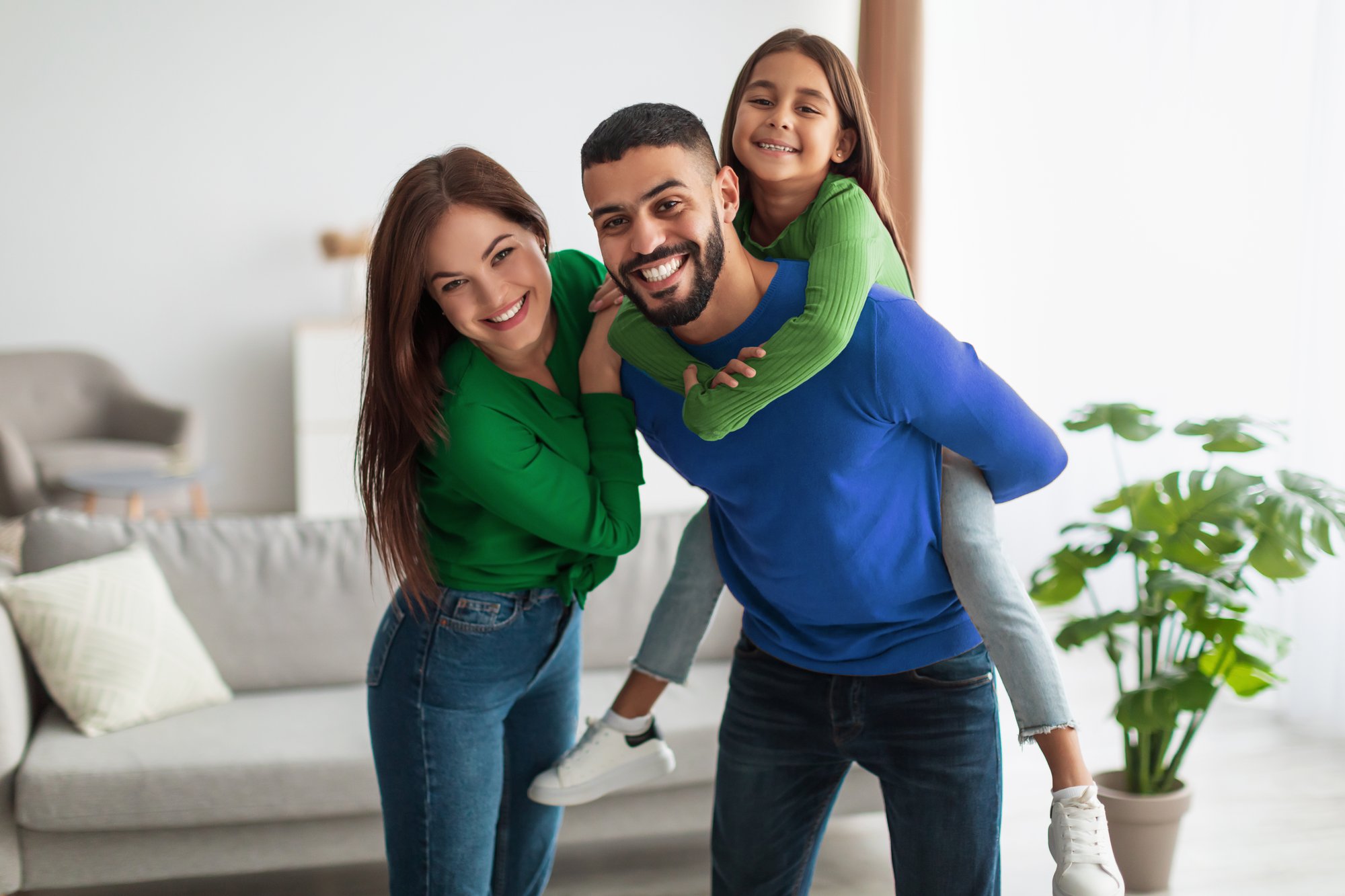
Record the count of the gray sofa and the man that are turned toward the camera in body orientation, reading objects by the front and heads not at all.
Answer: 2

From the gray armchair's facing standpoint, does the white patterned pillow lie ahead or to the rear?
ahead

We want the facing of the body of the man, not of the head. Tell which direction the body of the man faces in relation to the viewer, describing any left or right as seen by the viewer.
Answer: facing the viewer

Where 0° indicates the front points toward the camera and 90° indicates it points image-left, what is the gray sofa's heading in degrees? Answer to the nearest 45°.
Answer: approximately 0°

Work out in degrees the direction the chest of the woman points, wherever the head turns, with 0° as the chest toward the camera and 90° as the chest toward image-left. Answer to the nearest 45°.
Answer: approximately 315°

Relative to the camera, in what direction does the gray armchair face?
facing the viewer and to the right of the viewer

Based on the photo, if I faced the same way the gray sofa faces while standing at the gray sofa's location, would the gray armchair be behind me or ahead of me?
behind

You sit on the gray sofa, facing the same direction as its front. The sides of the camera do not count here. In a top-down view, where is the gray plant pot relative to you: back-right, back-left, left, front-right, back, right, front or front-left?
left
